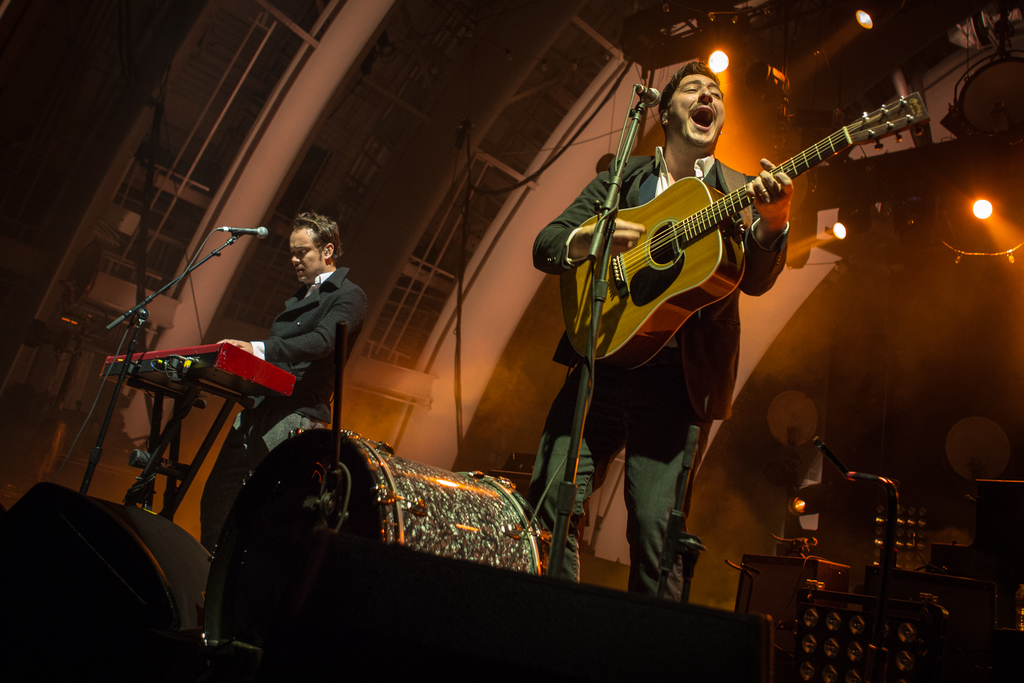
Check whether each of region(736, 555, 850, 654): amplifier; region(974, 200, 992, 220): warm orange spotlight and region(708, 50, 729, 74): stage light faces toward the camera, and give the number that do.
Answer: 3

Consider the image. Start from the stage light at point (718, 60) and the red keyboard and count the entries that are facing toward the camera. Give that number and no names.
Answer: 1

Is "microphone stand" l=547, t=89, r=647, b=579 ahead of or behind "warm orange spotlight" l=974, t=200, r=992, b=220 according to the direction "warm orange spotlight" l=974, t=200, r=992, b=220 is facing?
ahead

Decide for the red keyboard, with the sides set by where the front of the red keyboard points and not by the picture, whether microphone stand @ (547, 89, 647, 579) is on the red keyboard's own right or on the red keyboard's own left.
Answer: on the red keyboard's own right

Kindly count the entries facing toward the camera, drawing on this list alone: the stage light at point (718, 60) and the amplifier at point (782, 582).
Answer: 2

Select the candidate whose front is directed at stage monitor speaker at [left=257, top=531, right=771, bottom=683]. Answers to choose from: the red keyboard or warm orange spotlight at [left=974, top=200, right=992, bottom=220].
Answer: the warm orange spotlight

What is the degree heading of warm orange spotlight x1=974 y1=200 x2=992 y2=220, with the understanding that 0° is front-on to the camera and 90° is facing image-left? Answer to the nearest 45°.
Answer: approximately 0°

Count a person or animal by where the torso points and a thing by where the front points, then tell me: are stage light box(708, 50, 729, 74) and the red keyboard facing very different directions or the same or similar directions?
very different directions

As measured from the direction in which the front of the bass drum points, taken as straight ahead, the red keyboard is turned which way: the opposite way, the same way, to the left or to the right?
the opposite way

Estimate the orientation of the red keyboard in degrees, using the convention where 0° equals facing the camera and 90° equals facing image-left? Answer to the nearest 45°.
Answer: approximately 225°
